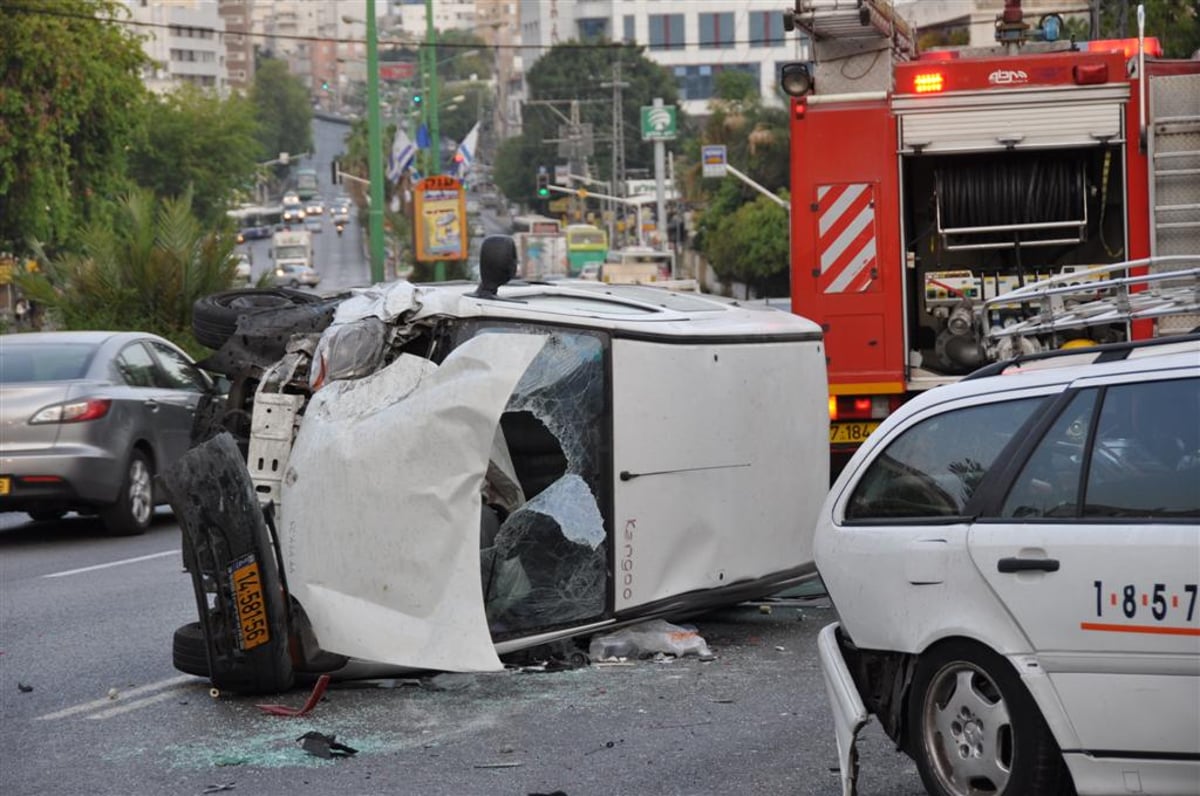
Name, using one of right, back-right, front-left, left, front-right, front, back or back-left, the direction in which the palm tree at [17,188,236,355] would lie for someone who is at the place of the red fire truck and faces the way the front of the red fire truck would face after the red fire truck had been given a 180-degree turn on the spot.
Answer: back-right

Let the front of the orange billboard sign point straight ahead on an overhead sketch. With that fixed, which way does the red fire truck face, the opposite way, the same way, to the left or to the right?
the opposite way

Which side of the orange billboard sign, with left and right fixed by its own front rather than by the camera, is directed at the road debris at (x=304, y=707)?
front

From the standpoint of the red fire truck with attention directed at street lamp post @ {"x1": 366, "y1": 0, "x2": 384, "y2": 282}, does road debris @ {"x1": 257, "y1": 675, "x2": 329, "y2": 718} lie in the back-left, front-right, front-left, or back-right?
back-left

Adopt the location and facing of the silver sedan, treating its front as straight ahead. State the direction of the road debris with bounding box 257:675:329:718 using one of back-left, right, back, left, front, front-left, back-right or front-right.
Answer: back-right

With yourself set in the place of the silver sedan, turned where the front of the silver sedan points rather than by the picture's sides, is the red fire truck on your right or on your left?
on your right

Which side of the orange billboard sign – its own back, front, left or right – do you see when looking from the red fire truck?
front

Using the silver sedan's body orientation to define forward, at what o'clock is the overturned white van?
The overturned white van is roughly at 4 o'clock from the silver sedan.

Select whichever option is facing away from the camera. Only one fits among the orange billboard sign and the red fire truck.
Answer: the red fire truck

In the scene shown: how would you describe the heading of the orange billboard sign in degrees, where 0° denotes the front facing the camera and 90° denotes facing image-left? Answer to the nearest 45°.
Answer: approximately 0°

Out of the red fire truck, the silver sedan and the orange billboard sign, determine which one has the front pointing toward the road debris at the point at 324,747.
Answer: the orange billboard sign

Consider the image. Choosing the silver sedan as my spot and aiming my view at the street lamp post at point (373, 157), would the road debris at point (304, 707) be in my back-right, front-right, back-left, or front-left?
back-right

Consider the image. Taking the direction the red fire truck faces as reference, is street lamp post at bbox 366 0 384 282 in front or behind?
in front

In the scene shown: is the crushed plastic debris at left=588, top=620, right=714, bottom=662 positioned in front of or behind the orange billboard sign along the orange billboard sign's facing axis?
in front

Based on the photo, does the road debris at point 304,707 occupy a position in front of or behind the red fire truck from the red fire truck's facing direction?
behind

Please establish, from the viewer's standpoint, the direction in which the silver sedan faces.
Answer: facing away from the viewer and to the right of the viewer

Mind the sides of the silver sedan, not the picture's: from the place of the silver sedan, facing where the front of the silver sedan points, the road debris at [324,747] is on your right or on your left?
on your right

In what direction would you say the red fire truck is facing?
away from the camera
